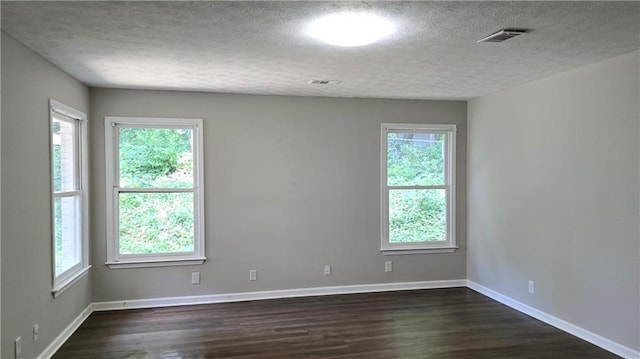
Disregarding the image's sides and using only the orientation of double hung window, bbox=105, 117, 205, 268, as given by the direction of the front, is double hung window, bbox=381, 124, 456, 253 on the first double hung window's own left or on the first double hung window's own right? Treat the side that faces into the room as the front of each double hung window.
on the first double hung window's own left

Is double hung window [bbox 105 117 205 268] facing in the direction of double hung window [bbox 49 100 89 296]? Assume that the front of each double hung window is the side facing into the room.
no

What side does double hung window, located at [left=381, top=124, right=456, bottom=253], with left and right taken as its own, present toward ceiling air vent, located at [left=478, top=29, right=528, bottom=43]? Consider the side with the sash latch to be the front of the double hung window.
front

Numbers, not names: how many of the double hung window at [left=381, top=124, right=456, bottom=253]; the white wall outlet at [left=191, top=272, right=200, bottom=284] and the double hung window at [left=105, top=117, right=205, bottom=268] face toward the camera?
3

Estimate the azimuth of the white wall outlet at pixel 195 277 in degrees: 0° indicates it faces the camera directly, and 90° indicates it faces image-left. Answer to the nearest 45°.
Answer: approximately 0°

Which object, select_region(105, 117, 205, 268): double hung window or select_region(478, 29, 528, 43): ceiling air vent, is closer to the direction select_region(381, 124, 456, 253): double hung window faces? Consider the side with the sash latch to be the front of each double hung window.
the ceiling air vent

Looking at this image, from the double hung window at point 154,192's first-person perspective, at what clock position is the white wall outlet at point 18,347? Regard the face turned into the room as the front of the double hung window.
The white wall outlet is roughly at 1 o'clock from the double hung window.

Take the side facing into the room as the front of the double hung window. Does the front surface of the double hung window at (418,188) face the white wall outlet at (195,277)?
no

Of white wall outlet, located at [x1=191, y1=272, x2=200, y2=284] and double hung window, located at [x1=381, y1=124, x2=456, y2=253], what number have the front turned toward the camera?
2

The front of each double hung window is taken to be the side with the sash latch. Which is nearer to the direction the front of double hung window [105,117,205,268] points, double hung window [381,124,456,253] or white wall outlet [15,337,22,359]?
the white wall outlet

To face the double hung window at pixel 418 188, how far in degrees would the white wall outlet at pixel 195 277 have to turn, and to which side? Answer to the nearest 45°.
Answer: approximately 90° to its left

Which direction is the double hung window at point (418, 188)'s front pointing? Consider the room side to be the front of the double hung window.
toward the camera

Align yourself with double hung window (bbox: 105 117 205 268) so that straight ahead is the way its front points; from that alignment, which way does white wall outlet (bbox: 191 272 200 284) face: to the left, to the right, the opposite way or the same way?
the same way

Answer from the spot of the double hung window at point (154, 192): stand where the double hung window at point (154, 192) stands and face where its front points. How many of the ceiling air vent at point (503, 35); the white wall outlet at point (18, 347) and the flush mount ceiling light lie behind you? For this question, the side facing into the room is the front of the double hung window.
0

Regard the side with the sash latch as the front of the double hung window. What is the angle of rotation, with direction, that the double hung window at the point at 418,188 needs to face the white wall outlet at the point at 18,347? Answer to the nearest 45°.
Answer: approximately 45° to its right

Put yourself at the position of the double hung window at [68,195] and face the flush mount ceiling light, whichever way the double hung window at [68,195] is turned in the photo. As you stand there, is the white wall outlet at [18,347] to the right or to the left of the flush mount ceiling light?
right
